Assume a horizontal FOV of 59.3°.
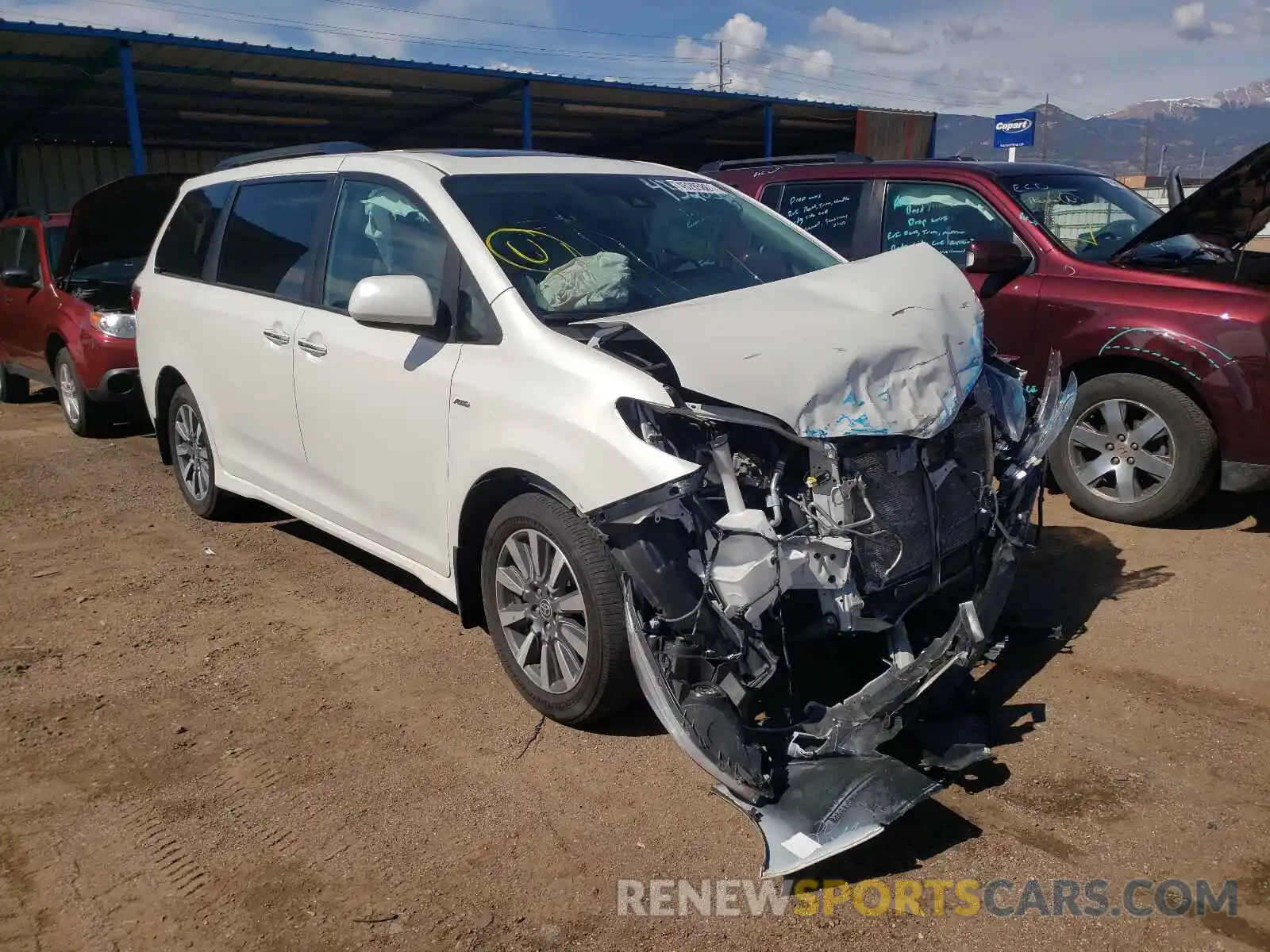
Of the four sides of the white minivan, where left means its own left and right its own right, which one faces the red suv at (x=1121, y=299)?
left

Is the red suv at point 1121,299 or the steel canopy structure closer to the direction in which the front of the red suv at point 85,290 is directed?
the red suv

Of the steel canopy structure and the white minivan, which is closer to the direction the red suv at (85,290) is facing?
the white minivan

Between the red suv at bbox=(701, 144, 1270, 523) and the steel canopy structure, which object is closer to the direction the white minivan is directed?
the red suv

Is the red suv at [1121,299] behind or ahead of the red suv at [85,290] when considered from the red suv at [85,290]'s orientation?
ahead

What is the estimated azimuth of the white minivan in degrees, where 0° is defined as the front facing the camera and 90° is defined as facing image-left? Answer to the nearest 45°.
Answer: approximately 315°

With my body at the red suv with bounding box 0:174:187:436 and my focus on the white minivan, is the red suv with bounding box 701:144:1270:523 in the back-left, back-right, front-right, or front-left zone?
front-left

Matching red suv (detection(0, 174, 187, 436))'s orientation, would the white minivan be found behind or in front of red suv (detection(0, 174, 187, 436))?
in front

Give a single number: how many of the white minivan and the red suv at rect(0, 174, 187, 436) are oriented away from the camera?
0

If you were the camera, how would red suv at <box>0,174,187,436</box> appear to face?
facing the viewer and to the right of the viewer

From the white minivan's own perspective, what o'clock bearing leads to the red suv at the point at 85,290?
The red suv is roughly at 6 o'clock from the white minivan.

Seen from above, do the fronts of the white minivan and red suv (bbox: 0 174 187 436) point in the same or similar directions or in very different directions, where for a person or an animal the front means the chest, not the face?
same or similar directions

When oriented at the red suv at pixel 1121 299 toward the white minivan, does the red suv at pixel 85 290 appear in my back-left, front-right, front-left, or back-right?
front-right
